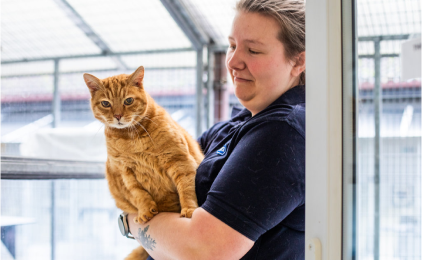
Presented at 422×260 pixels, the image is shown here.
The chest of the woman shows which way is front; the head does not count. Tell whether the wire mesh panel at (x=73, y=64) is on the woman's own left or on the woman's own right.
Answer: on the woman's own right

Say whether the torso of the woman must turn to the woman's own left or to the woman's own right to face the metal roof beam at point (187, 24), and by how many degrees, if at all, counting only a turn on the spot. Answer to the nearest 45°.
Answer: approximately 135° to the woman's own right

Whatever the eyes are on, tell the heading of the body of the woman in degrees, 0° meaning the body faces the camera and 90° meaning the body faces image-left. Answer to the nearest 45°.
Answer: approximately 45°

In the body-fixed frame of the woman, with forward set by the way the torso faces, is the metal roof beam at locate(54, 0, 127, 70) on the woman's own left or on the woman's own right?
on the woman's own right

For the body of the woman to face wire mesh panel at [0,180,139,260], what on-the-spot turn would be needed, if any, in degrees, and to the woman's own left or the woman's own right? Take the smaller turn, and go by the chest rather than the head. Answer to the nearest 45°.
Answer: approximately 90° to the woman's own right
